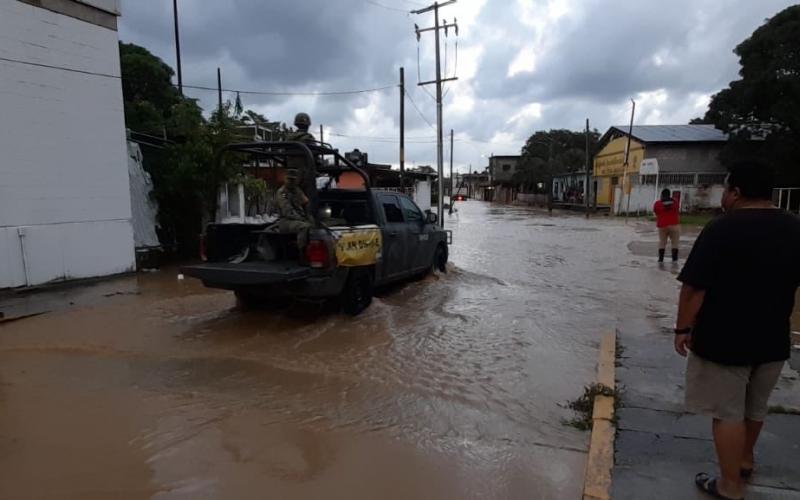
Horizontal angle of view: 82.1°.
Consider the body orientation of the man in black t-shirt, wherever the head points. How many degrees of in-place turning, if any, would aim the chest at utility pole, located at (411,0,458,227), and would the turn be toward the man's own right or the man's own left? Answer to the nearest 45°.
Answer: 0° — they already face it

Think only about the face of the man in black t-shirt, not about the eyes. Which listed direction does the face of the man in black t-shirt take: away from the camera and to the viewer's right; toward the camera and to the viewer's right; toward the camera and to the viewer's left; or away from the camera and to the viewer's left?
away from the camera and to the viewer's left

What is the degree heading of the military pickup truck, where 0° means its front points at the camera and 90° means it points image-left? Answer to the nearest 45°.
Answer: approximately 225°

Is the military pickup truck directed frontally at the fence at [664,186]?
yes

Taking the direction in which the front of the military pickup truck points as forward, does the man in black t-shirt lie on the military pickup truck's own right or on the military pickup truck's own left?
on the military pickup truck's own right

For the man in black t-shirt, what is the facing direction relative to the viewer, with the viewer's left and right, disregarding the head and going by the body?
facing away from the viewer and to the left of the viewer

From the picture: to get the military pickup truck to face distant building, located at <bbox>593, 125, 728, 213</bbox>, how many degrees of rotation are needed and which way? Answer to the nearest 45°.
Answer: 0° — it already faces it

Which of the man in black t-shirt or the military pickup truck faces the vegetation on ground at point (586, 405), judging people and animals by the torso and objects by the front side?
the man in black t-shirt
